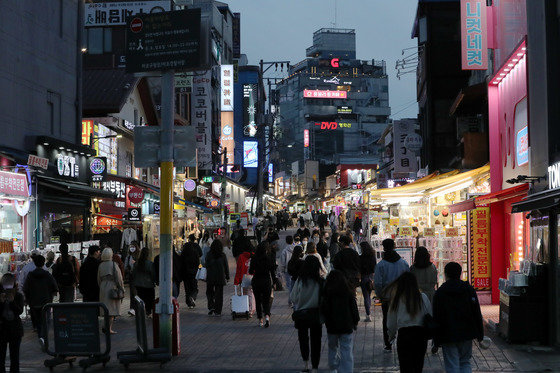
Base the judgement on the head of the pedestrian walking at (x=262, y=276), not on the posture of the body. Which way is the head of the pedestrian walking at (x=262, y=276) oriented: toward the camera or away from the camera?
away from the camera

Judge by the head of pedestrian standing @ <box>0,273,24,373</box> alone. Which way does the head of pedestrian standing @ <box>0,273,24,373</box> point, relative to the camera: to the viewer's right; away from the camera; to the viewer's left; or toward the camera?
toward the camera

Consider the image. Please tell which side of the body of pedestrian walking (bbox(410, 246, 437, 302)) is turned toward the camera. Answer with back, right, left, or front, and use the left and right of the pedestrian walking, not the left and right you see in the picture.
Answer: back

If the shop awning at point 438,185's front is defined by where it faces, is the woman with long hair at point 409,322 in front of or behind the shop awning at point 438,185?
in front

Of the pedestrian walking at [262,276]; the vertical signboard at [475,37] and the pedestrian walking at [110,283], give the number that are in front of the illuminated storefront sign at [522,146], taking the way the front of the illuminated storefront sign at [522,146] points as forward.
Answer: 2

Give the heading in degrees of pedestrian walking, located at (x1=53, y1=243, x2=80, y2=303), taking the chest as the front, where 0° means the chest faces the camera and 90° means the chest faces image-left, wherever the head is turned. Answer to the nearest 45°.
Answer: approximately 180°

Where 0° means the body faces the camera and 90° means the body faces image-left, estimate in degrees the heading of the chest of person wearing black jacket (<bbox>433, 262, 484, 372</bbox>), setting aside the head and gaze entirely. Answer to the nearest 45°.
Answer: approximately 180°

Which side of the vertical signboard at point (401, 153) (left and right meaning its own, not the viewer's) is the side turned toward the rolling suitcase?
front

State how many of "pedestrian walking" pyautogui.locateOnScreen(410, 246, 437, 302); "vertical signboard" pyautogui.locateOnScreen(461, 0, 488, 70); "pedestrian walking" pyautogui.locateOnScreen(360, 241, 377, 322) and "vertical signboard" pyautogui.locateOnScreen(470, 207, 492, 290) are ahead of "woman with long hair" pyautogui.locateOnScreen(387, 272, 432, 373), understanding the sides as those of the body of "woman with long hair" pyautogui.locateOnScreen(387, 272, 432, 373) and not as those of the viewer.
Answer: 4

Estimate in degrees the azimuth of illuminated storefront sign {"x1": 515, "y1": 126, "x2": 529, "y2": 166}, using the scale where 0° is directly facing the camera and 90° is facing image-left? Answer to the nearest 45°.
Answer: approximately 45°

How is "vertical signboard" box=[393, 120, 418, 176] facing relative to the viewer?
toward the camera

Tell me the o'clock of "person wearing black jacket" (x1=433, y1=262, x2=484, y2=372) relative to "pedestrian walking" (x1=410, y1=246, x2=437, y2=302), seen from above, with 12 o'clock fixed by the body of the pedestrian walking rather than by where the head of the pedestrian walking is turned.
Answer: The person wearing black jacket is roughly at 6 o'clock from the pedestrian walking.

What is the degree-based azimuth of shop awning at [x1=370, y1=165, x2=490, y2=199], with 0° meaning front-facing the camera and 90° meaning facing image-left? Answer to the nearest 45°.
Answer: approximately 45°

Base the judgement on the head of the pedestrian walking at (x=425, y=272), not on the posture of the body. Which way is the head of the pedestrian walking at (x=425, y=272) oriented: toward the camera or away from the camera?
away from the camera

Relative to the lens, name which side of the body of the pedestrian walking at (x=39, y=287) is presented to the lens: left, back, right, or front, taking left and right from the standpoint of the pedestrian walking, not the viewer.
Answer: back

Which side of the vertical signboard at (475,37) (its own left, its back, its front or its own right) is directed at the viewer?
front
